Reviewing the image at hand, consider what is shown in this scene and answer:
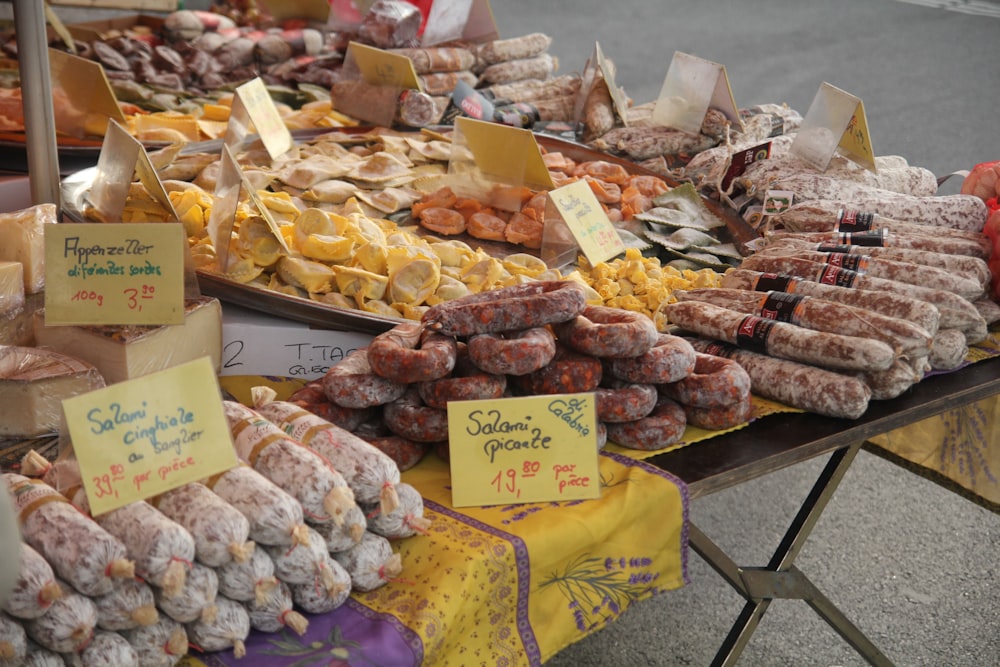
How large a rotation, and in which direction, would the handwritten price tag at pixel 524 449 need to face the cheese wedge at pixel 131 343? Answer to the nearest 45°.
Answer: approximately 90° to its right

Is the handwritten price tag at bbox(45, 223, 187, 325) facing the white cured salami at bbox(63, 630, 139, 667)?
yes

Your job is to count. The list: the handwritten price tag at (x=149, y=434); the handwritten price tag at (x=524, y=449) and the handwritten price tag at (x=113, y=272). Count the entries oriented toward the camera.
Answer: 3

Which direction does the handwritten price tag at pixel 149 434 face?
toward the camera

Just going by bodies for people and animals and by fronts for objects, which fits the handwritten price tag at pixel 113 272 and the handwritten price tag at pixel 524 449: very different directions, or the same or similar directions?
same or similar directions

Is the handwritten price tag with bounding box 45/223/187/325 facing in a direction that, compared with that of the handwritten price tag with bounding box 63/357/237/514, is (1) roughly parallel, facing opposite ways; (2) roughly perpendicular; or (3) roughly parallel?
roughly parallel

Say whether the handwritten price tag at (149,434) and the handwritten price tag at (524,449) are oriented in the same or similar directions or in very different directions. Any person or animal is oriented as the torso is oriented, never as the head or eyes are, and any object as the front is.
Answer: same or similar directions

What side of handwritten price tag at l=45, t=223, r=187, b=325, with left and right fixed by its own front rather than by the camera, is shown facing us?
front
